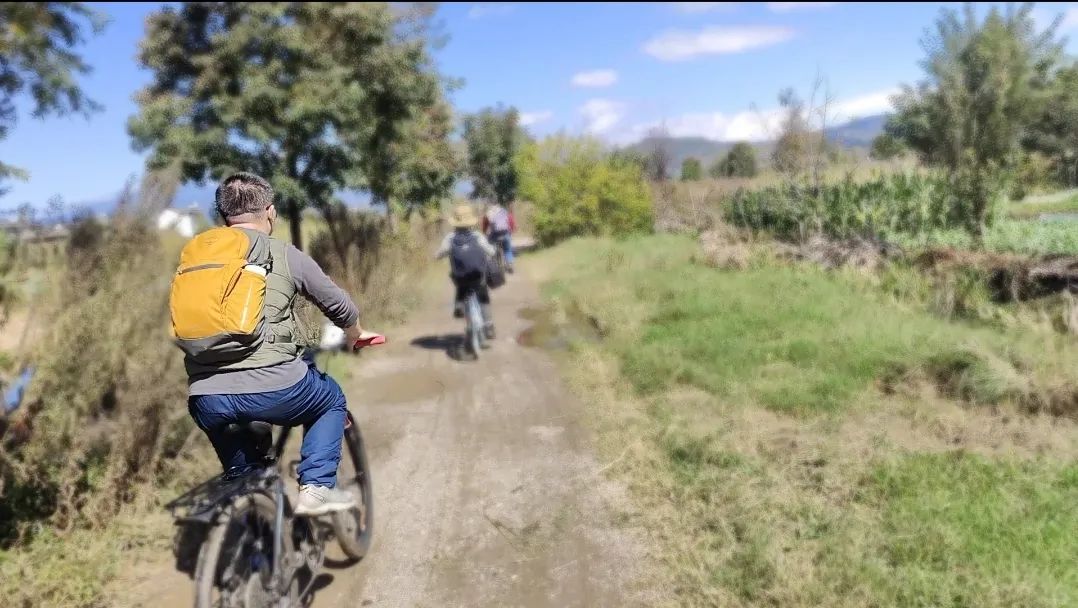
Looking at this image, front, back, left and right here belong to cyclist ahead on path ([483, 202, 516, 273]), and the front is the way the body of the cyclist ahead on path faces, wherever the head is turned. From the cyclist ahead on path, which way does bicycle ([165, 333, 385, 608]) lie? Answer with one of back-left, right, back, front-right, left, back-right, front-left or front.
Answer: back

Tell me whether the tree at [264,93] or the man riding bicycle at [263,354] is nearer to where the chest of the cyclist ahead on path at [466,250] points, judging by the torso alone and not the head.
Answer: the tree

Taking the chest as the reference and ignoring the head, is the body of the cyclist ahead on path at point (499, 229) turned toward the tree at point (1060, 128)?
no

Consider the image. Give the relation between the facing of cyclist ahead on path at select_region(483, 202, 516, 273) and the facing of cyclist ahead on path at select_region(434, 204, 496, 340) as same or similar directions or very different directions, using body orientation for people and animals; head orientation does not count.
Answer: same or similar directions

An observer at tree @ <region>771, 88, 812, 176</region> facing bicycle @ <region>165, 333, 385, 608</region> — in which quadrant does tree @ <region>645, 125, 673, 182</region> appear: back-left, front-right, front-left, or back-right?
back-right

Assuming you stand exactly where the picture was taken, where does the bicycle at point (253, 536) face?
facing away from the viewer and to the right of the viewer

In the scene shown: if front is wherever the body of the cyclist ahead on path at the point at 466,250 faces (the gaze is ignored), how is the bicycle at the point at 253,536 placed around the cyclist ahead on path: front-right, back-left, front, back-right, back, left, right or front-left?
back

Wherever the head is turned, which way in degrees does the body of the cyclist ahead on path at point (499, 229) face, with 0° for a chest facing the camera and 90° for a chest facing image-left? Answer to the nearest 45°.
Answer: approximately 180°

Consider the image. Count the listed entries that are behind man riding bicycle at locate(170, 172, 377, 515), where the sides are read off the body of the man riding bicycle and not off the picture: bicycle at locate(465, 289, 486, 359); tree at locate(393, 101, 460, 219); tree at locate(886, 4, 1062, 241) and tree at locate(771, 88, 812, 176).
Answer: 0

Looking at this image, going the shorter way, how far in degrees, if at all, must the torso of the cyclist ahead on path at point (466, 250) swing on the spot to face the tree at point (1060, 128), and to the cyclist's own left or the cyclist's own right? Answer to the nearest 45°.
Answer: approximately 45° to the cyclist's own right

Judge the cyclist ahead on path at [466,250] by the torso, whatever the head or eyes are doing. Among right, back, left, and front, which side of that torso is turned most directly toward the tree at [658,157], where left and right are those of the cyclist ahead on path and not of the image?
front

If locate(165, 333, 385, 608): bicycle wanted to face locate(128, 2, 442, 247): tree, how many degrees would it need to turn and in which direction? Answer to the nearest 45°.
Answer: approximately 45° to its left

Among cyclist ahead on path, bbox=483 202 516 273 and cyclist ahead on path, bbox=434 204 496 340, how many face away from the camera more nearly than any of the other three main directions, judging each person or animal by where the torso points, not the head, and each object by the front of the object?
2

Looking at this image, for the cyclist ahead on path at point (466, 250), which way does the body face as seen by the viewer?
away from the camera

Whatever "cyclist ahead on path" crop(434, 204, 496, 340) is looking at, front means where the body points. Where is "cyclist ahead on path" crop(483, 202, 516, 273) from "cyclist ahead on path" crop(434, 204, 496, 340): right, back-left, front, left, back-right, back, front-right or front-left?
front

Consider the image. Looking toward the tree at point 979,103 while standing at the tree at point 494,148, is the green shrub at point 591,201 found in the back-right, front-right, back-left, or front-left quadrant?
front-right

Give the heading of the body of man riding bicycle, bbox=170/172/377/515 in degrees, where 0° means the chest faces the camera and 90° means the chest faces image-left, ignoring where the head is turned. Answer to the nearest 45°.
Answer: approximately 225°
